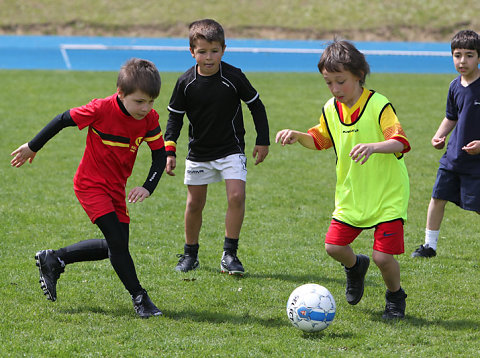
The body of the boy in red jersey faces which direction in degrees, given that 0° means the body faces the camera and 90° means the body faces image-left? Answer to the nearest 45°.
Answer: approximately 315°

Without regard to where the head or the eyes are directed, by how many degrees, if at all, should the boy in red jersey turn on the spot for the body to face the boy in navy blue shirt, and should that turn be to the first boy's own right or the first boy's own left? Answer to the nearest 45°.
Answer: approximately 45° to the first boy's own left

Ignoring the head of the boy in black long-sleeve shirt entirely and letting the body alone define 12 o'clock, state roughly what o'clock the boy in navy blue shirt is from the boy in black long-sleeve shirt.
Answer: The boy in navy blue shirt is roughly at 9 o'clock from the boy in black long-sleeve shirt.

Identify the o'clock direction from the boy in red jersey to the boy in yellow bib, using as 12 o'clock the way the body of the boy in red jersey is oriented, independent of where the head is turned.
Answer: The boy in yellow bib is roughly at 11 o'clock from the boy in red jersey.

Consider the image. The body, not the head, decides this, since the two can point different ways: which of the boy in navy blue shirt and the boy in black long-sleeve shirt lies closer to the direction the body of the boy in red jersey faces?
the boy in navy blue shirt

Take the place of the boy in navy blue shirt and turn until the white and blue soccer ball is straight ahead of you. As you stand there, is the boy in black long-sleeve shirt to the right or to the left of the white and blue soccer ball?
right

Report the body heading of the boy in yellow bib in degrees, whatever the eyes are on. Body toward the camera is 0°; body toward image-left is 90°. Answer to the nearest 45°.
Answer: approximately 45°

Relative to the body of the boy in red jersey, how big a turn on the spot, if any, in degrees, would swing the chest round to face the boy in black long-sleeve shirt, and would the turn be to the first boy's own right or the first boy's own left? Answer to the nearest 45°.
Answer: approximately 90° to the first boy's own left

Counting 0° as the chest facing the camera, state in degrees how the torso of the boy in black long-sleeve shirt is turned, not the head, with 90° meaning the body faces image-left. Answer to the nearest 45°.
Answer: approximately 0°

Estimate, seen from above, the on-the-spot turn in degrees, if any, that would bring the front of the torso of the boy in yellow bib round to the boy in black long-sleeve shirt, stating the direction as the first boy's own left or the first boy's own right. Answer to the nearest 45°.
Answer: approximately 90° to the first boy's own right

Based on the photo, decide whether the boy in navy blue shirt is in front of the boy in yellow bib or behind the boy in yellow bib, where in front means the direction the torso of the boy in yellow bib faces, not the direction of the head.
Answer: behind
